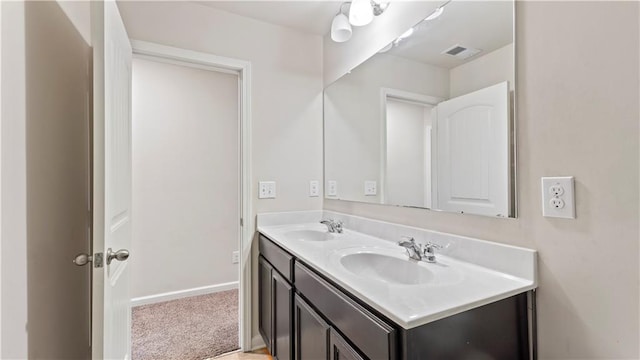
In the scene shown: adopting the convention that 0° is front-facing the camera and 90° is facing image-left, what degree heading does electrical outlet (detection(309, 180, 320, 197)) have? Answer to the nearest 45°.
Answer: approximately 0°

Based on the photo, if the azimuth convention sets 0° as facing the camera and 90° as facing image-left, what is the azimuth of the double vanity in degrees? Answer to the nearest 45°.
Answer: approximately 45°

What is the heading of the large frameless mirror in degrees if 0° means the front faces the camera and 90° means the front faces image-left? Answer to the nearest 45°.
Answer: approximately 45°
